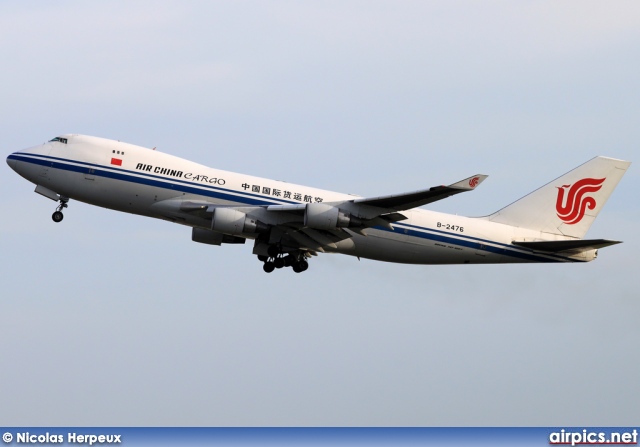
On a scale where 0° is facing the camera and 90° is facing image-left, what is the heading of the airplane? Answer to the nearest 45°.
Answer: approximately 90°
